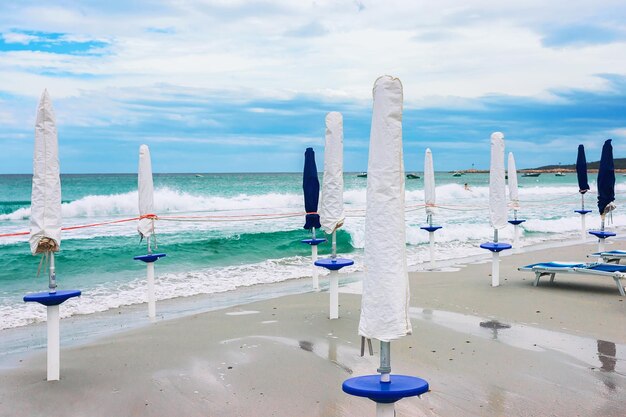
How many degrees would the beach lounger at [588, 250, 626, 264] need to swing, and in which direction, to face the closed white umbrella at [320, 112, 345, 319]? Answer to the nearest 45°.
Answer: approximately 45° to its left

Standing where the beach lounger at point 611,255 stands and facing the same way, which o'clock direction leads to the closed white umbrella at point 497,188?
The closed white umbrella is roughly at 10 o'clock from the beach lounger.

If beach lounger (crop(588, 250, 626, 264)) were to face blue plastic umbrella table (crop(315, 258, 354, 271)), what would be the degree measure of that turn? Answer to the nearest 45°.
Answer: approximately 45° to its left

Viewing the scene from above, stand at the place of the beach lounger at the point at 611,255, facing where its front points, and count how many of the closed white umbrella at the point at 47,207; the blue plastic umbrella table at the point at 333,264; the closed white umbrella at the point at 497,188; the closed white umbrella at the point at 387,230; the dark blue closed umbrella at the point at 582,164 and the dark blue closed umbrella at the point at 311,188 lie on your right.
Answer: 1

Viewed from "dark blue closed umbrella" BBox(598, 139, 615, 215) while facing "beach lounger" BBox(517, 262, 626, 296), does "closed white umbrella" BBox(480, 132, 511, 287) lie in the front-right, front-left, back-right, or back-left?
front-right

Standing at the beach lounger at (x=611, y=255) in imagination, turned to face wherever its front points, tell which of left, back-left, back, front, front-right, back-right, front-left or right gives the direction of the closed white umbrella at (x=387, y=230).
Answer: left

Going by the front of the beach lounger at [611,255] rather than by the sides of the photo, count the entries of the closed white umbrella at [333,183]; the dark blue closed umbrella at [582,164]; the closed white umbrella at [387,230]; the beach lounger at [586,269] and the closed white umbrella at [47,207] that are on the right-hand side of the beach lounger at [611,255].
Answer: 1

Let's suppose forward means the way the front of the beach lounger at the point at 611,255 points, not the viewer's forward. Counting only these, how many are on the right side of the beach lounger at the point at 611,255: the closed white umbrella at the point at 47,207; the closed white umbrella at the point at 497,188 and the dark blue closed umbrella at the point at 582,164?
1

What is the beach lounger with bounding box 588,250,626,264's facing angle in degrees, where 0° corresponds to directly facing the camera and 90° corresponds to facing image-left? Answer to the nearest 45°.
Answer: approximately 90°

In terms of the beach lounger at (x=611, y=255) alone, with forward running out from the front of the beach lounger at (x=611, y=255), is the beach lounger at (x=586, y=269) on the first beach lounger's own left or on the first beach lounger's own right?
on the first beach lounger's own left

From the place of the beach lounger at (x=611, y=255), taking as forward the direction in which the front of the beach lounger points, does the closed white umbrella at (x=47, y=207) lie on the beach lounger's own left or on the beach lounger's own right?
on the beach lounger's own left

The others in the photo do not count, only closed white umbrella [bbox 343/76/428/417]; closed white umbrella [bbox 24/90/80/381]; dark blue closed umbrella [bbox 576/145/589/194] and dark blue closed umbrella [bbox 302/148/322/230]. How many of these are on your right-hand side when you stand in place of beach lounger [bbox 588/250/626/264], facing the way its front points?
1

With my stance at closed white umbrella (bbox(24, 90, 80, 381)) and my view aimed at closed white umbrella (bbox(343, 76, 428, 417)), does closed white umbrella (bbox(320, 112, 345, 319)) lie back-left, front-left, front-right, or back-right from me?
front-left

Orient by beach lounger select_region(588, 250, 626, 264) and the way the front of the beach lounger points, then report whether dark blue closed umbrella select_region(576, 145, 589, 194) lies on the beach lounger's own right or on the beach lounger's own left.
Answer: on the beach lounger's own right

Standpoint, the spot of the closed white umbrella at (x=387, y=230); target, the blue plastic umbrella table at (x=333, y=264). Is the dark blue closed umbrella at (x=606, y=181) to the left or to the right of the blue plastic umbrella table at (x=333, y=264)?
right
